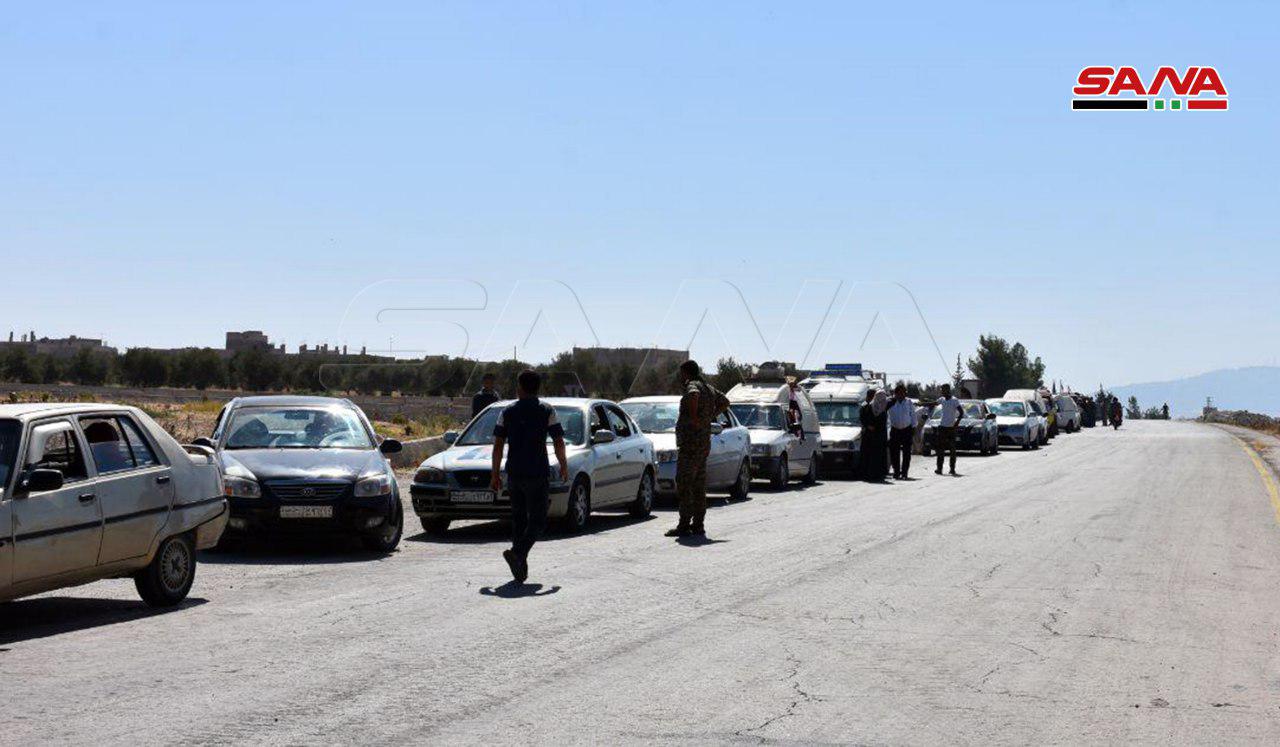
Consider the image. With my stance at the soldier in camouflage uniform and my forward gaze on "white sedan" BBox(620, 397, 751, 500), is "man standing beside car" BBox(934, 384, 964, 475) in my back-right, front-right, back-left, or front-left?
front-right

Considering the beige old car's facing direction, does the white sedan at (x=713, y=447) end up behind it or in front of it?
behind

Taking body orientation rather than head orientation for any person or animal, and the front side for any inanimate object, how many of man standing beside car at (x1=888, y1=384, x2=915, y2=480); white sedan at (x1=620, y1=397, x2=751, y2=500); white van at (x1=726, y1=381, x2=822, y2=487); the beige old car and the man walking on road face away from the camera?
1

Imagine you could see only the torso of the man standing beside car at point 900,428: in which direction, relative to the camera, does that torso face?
toward the camera

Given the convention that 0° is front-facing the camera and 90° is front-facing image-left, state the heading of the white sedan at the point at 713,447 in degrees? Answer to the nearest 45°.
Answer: approximately 45°

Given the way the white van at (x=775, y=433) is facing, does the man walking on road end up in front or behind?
in front

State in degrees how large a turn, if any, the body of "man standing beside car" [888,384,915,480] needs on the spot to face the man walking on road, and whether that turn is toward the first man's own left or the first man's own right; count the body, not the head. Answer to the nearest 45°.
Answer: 0° — they already face them

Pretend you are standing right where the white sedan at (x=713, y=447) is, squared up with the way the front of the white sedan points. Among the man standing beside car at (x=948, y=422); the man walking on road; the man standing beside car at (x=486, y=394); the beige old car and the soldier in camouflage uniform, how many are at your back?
1

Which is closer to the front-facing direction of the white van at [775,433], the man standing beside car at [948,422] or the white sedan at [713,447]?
the white sedan

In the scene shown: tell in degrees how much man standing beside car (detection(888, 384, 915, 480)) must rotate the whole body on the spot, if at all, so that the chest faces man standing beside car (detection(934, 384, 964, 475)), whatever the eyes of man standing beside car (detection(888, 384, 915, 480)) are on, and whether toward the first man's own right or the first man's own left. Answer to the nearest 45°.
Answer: approximately 135° to the first man's own left

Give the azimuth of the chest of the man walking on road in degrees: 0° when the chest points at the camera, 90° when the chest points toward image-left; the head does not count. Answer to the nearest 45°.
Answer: approximately 180°

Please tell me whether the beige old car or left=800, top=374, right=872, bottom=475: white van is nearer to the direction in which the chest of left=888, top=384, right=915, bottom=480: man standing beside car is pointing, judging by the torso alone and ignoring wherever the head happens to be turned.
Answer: the beige old car

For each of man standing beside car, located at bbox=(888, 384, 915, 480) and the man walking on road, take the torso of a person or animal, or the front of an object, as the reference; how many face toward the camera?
1
